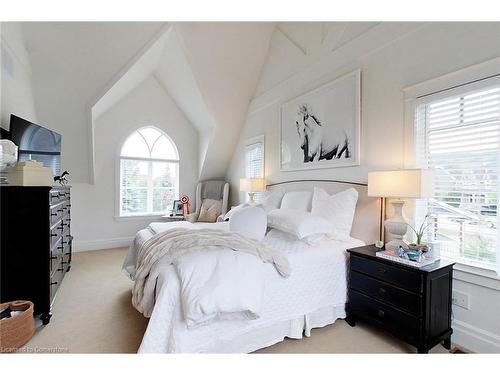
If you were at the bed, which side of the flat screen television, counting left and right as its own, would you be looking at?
front

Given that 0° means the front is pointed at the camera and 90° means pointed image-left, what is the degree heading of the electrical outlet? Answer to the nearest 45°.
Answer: approximately 45°

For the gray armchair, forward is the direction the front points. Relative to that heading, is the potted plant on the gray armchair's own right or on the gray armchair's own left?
on the gray armchair's own left

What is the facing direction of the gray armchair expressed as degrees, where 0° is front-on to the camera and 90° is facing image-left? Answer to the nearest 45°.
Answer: approximately 45°

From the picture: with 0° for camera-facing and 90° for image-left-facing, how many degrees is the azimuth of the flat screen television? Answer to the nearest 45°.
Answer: approximately 315°

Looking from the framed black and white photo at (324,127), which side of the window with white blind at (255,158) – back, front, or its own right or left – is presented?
left

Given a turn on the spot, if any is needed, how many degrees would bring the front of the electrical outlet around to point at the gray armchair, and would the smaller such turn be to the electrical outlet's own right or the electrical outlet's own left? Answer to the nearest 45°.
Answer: approximately 45° to the electrical outlet's own right

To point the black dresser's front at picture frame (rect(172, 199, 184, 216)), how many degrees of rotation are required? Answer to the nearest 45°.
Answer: approximately 45° to its left

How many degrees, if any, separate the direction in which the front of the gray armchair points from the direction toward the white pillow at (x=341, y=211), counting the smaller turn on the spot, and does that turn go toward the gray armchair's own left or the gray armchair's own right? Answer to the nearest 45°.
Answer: approximately 90° to the gray armchair's own left

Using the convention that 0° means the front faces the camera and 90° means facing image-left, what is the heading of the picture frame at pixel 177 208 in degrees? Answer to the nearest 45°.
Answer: approximately 0°

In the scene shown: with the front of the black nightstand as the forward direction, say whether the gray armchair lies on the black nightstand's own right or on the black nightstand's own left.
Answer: on the black nightstand's own right

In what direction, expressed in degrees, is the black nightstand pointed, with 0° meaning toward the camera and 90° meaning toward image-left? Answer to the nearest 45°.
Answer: approximately 45°

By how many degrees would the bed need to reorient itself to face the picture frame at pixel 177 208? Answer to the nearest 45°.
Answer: approximately 90° to its right

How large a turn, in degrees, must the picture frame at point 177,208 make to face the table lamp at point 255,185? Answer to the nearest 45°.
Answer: approximately 45° to its left

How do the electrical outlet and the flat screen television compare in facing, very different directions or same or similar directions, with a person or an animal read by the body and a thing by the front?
very different directions

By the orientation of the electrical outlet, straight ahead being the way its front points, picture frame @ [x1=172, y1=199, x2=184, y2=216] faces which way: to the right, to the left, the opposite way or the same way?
to the left

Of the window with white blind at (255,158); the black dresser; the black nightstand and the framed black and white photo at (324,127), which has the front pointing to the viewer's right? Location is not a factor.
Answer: the black dresser

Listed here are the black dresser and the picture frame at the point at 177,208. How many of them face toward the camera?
1
